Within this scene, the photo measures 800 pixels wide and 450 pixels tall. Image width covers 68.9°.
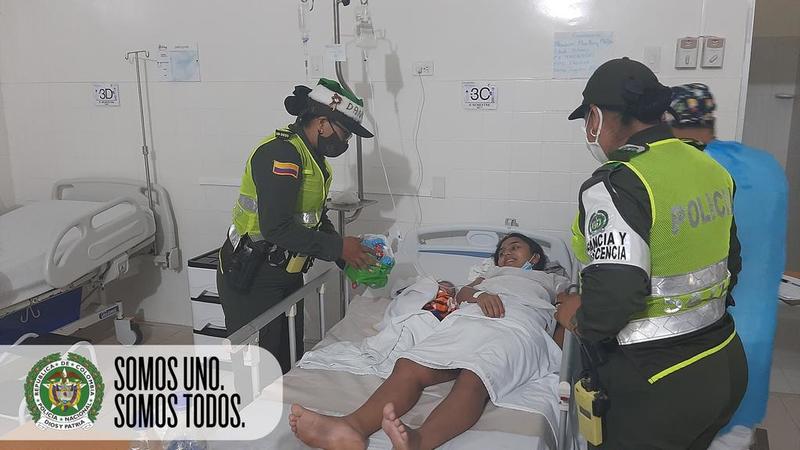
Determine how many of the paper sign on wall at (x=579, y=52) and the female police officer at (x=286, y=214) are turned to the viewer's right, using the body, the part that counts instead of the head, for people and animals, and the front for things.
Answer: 1

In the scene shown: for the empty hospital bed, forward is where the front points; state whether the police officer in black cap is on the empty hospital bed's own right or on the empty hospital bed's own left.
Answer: on the empty hospital bed's own left

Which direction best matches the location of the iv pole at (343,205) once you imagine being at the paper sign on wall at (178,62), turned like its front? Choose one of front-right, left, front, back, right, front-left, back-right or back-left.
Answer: front-left

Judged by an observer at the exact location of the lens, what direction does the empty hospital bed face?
facing the viewer and to the left of the viewer

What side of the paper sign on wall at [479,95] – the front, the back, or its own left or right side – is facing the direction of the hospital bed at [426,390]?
front

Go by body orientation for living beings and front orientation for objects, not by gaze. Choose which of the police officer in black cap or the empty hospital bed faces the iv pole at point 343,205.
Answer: the police officer in black cap

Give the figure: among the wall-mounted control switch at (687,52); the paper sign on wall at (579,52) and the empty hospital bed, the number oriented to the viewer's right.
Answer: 0

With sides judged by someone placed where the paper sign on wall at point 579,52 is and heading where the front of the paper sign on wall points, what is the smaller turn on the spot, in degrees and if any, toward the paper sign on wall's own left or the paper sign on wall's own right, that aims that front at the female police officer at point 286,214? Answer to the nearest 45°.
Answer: approximately 45° to the paper sign on wall's own right

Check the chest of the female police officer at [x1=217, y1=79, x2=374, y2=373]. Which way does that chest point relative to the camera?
to the viewer's right

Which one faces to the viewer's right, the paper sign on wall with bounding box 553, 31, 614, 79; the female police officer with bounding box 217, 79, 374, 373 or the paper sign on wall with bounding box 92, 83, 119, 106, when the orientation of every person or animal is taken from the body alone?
the female police officer

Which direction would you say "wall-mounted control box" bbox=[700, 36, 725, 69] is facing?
toward the camera

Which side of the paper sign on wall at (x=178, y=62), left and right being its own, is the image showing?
front

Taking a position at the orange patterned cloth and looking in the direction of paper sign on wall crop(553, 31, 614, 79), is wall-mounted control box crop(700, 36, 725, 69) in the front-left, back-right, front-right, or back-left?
front-right

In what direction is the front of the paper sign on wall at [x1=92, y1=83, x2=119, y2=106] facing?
toward the camera

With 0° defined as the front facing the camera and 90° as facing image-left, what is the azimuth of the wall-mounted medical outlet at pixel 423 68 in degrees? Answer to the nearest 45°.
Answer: approximately 0°

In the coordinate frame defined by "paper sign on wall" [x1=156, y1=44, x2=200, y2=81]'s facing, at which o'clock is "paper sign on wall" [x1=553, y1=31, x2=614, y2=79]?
"paper sign on wall" [x1=553, y1=31, x2=614, y2=79] is roughly at 10 o'clock from "paper sign on wall" [x1=156, y1=44, x2=200, y2=81].

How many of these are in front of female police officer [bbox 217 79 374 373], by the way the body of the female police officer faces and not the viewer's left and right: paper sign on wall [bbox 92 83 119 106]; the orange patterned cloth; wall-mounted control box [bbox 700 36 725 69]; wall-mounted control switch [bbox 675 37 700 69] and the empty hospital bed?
3

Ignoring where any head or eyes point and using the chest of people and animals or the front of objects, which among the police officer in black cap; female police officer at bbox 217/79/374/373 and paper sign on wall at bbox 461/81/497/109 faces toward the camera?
the paper sign on wall
